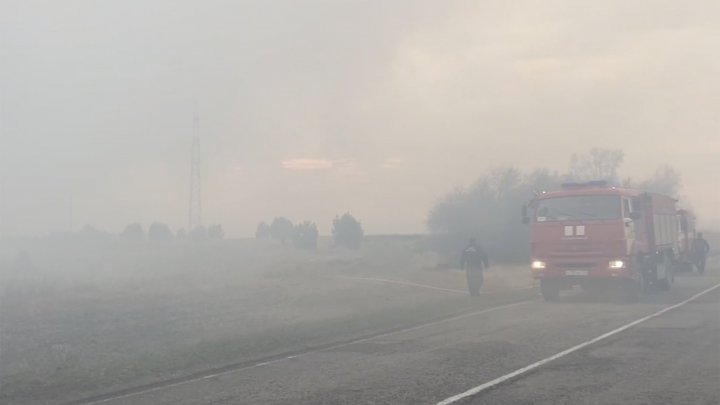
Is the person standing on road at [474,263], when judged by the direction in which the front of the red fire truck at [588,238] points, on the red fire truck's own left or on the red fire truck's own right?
on the red fire truck's own right

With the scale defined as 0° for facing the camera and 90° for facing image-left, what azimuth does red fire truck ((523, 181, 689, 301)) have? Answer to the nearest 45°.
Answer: approximately 0°

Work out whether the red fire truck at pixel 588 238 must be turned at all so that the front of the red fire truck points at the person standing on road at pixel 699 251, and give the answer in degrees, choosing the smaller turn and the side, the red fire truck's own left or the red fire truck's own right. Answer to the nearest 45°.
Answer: approximately 180°
